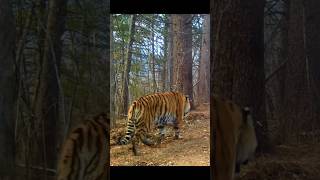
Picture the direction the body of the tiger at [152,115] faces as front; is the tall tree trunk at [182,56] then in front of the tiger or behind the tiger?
in front

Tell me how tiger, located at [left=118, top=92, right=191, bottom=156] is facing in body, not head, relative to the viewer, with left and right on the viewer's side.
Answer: facing away from the viewer and to the right of the viewer

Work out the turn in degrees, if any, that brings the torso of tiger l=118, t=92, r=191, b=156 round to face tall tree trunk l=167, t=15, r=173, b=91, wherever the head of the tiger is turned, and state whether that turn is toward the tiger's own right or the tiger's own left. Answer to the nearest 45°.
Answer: approximately 45° to the tiger's own left
